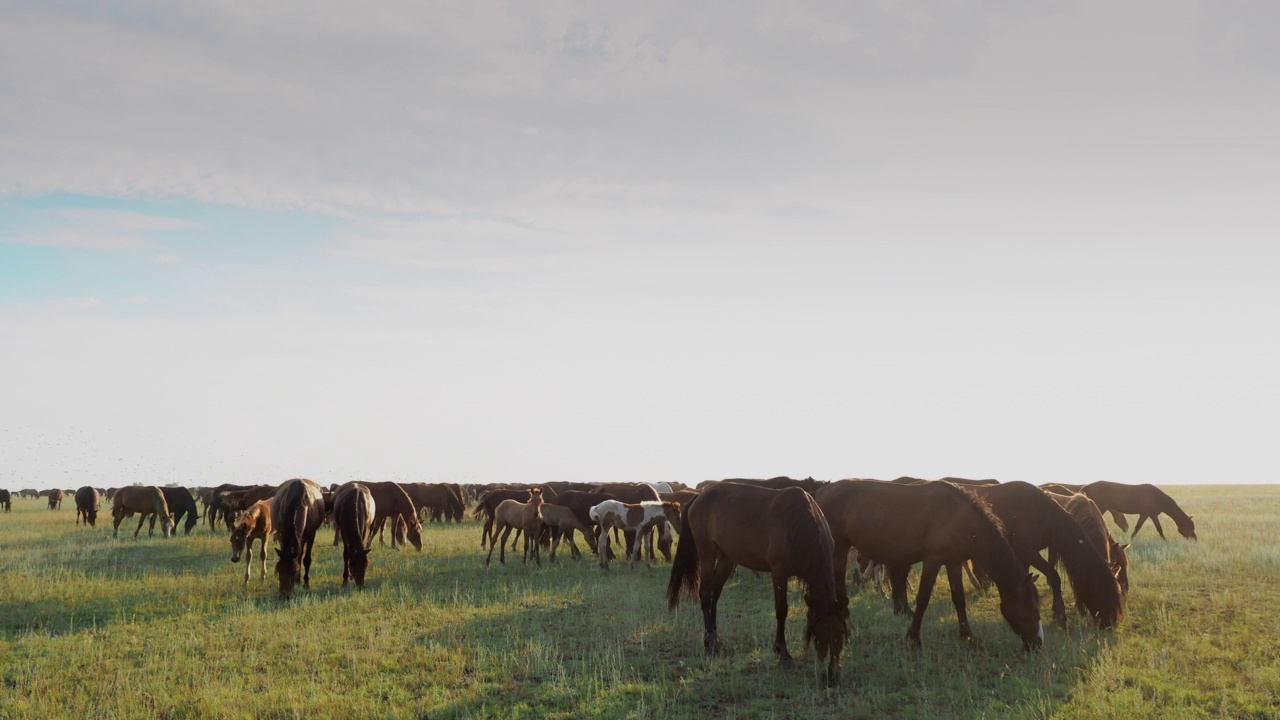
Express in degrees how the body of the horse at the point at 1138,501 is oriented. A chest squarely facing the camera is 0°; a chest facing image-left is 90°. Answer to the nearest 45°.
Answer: approximately 270°

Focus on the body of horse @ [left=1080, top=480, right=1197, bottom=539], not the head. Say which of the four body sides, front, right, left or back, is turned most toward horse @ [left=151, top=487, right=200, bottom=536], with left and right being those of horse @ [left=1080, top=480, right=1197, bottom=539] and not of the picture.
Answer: back

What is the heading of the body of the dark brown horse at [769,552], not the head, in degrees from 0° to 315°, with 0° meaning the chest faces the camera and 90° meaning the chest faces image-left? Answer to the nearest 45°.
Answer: approximately 315°

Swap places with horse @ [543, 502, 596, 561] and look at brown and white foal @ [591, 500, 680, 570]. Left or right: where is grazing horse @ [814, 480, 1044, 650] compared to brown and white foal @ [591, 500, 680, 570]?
right

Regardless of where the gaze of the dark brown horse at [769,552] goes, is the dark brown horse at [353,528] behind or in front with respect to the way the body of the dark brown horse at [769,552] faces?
behind

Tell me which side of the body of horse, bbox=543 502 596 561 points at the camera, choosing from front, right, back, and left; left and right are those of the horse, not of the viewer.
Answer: right

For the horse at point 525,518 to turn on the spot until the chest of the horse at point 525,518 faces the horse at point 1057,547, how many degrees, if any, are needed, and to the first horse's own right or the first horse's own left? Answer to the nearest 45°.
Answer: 0° — it already faces it
